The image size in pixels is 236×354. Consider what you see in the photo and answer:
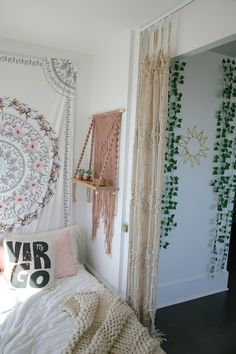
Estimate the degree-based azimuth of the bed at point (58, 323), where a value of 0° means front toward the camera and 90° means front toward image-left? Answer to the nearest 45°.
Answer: approximately 315°

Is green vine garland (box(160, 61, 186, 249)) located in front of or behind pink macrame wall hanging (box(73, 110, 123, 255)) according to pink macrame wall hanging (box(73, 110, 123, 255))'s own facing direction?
behind

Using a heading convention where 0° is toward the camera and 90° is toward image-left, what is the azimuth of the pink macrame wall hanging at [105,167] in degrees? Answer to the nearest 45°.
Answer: approximately 45°

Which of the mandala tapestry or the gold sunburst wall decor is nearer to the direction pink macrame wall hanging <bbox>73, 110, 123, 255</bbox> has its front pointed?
the mandala tapestry

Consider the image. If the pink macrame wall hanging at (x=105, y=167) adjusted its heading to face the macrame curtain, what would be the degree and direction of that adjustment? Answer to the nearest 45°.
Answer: approximately 90° to its left

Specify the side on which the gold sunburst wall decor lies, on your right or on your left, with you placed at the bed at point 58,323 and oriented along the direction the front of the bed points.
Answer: on your left

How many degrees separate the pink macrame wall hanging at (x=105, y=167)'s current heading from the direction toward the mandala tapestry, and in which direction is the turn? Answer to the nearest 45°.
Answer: approximately 45° to its right
